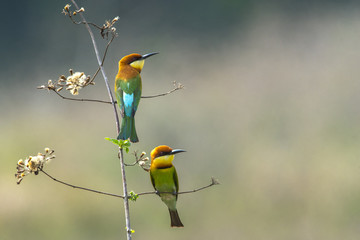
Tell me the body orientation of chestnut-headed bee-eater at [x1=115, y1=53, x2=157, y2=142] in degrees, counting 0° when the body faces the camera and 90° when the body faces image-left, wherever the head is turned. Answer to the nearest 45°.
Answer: approximately 180°
